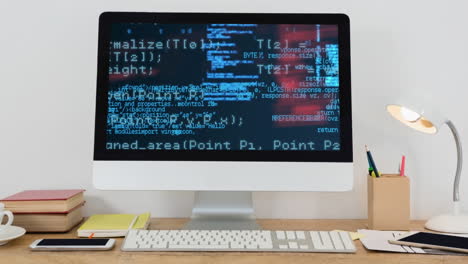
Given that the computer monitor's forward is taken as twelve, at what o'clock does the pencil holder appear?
The pencil holder is roughly at 9 o'clock from the computer monitor.

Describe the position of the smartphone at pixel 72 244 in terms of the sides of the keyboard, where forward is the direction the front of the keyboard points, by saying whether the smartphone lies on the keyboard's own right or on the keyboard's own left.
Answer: on the keyboard's own right

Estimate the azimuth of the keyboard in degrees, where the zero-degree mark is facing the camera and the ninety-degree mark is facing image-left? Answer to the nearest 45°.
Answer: approximately 0°

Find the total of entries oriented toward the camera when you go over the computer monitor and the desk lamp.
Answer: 1

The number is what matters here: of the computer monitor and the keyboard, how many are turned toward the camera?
2

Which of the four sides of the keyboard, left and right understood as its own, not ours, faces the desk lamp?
left

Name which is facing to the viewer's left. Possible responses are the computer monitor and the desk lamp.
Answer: the desk lamp

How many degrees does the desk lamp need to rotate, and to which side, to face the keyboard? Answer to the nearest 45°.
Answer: approximately 45° to its left

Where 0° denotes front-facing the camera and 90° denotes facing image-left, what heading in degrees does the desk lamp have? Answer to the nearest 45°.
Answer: approximately 90°

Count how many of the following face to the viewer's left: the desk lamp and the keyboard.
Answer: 1
